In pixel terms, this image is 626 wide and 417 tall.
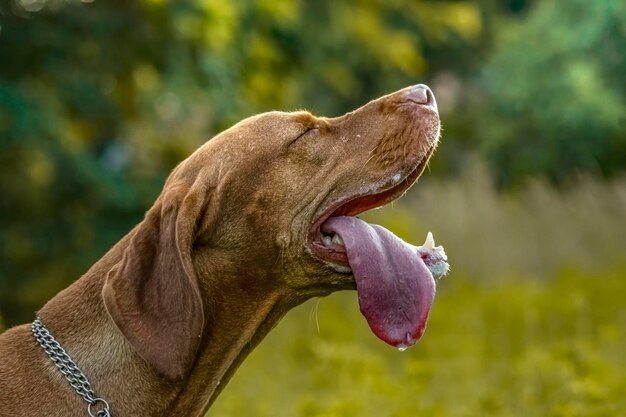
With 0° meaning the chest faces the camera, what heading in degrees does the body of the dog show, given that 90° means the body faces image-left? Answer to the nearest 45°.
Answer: approximately 270°
